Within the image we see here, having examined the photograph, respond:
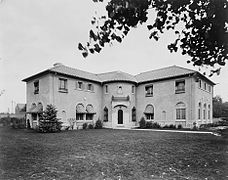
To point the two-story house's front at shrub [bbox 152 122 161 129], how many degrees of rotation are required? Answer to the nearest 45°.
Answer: approximately 90° to its left

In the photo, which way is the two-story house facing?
toward the camera

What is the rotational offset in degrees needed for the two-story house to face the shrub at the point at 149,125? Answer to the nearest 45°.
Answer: approximately 90° to its left
